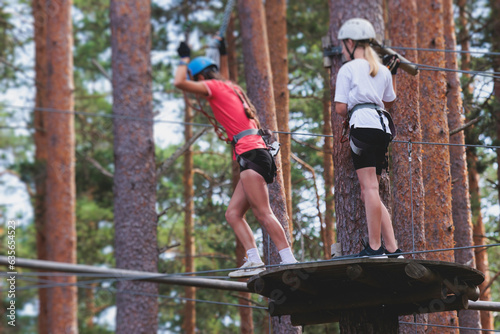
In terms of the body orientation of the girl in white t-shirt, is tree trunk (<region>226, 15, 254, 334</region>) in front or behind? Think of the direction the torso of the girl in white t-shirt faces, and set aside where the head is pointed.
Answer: in front

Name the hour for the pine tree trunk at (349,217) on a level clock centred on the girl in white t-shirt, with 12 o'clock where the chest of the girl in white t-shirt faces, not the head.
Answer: The pine tree trunk is roughly at 1 o'clock from the girl in white t-shirt.

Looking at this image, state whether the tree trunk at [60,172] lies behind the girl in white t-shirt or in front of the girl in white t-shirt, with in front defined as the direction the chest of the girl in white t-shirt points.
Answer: in front

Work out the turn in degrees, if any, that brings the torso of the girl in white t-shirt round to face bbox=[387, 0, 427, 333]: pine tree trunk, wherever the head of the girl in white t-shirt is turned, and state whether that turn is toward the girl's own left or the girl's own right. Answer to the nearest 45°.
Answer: approximately 45° to the girl's own right

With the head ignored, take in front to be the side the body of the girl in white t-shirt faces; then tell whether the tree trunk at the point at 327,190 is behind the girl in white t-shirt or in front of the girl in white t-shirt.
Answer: in front

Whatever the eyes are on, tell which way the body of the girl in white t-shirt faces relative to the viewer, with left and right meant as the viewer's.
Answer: facing away from the viewer and to the left of the viewer

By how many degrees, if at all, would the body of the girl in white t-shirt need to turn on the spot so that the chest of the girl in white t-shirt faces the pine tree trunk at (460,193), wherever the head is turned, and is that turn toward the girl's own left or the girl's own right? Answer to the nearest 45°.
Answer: approximately 45° to the girl's own right

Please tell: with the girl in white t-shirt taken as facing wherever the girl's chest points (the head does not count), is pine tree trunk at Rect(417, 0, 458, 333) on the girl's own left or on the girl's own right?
on the girl's own right
